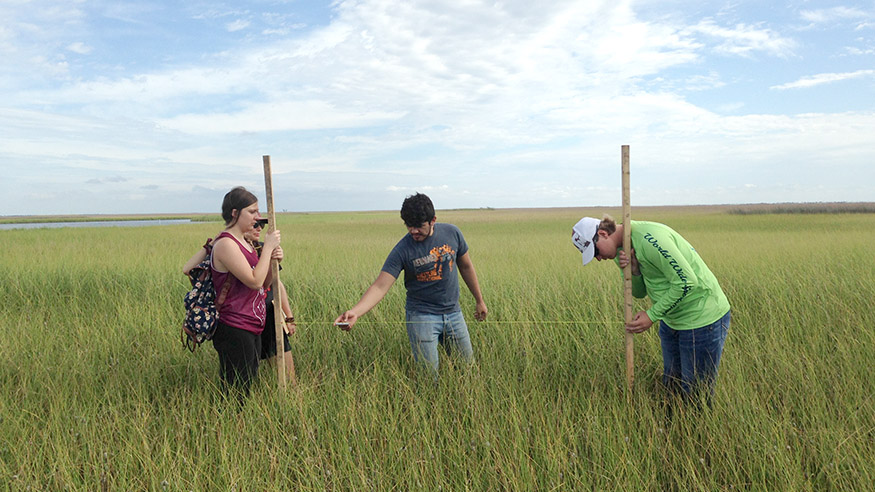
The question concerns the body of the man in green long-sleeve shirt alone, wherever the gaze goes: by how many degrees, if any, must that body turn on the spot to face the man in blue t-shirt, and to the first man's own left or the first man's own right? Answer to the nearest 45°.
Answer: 0° — they already face them

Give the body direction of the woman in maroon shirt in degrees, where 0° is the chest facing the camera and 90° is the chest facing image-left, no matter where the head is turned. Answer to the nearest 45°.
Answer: approximately 270°

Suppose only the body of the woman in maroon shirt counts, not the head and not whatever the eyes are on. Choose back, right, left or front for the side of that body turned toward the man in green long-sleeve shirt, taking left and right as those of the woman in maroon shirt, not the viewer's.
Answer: front

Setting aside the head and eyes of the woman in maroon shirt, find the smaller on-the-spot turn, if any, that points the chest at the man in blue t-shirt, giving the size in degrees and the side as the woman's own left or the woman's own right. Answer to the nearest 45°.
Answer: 0° — they already face them

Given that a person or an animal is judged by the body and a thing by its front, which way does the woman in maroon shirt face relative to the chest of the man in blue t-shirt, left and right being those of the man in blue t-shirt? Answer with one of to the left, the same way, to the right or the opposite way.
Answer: to the left

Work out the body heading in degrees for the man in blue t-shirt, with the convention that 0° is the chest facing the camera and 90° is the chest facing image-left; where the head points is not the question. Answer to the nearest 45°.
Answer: approximately 0°

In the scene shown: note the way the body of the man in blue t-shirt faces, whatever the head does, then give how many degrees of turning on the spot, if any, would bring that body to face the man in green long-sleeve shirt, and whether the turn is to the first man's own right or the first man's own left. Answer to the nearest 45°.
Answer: approximately 45° to the first man's own left

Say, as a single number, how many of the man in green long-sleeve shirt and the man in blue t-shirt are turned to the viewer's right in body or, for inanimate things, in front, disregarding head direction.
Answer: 0

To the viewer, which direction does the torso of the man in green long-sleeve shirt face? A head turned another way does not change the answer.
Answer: to the viewer's left

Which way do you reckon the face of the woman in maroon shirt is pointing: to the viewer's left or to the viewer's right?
to the viewer's right

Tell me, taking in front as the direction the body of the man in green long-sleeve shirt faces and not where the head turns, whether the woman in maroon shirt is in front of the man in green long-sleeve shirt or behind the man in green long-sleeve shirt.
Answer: in front

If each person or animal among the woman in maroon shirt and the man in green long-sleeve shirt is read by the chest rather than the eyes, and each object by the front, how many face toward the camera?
0
